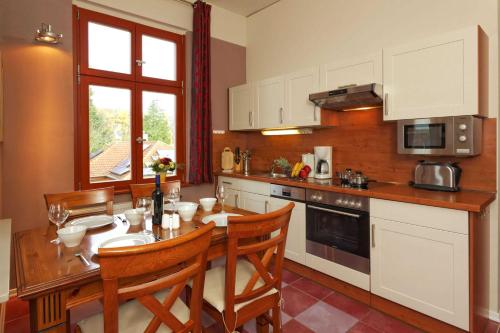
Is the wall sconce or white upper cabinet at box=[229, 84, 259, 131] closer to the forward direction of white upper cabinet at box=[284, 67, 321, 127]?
the wall sconce

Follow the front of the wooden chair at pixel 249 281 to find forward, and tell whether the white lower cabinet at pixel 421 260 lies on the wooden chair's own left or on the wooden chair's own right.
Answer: on the wooden chair's own right

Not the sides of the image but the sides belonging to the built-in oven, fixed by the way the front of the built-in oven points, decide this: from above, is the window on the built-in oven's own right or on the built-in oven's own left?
on the built-in oven's own right

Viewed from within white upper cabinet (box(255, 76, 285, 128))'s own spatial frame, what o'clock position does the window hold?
The window is roughly at 1 o'clock from the white upper cabinet.

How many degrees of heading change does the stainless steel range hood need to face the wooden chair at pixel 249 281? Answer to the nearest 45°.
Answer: approximately 45° to its left

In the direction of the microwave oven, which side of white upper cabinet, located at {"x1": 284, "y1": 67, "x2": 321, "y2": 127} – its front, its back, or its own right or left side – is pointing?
left

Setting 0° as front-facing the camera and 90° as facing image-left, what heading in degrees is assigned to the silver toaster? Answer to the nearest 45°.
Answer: approximately 45°
